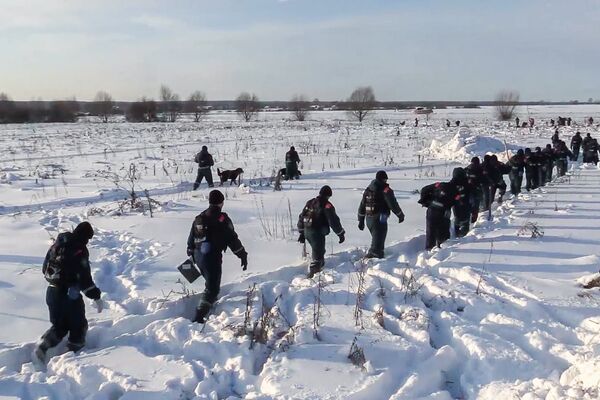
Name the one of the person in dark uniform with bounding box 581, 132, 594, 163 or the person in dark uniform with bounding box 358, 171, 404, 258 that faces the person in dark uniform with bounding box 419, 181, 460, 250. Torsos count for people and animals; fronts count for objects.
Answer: the person in dark uniform with bounding box 358, 171, 404, 258

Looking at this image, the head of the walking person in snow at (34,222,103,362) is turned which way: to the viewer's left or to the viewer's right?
to the viewer's right

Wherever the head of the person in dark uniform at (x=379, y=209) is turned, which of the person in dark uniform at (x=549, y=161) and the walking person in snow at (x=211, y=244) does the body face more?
the person in dark uniform

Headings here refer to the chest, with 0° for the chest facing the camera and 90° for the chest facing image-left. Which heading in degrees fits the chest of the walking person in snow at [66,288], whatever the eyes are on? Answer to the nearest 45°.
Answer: approximately 225°

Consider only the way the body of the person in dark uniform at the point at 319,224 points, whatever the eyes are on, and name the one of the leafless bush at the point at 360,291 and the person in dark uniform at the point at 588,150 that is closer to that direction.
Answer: the person in dark uniform

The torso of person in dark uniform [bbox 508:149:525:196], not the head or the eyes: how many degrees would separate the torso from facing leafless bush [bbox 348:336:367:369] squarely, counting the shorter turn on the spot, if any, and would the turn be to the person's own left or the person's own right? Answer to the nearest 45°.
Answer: approximately 135° to the person's own right

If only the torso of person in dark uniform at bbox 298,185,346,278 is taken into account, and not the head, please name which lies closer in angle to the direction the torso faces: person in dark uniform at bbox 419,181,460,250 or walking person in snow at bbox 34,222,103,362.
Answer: the person in dark uniform

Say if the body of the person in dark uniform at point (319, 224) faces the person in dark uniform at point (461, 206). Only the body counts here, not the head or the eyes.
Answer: yes

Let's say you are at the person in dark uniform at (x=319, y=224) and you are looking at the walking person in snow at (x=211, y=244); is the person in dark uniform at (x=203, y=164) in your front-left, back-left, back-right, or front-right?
back-right

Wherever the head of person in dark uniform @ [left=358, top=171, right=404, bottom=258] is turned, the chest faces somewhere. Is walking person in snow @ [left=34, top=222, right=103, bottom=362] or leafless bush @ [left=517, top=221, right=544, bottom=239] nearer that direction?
the leafless bush

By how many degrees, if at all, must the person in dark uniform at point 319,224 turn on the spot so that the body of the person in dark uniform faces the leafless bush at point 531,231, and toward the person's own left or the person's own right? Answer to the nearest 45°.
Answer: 0° — they already face it

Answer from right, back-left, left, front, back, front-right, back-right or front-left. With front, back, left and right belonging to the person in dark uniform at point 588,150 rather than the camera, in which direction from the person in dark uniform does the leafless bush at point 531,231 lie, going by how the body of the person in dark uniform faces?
back-right

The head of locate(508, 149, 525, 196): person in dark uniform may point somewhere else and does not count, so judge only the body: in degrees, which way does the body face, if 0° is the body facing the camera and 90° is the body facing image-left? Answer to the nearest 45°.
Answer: approximately 225°

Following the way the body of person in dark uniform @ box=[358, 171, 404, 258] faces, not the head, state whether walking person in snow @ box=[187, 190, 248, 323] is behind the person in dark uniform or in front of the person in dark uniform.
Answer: behind
